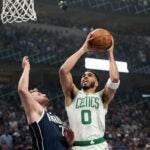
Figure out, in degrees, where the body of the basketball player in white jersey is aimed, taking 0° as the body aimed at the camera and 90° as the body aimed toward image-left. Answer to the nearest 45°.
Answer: approximately 0°

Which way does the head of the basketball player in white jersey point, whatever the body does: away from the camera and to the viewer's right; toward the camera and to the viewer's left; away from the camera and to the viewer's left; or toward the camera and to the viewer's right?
toward the camera and to the viewer's left
